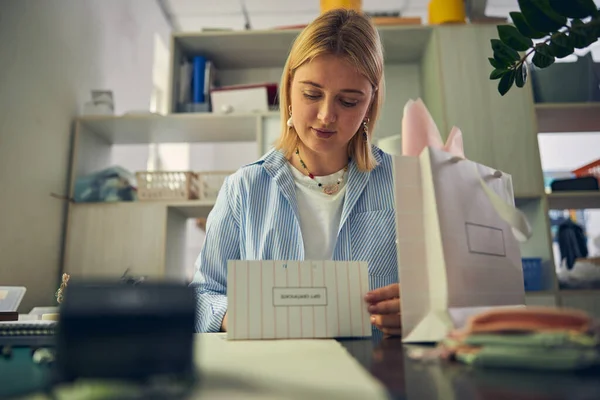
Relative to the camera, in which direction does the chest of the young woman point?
toward the camera

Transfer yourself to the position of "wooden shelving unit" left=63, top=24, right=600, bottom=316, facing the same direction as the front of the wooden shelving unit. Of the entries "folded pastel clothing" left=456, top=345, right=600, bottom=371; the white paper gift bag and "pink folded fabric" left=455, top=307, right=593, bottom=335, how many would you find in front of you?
3

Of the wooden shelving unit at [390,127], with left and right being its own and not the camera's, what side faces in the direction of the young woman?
front

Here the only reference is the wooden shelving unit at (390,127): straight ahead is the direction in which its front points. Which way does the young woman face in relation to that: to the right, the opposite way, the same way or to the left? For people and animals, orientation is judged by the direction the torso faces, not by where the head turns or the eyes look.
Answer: the same way

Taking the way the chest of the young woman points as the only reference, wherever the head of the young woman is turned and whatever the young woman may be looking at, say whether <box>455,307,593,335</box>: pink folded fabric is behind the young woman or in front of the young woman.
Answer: in front

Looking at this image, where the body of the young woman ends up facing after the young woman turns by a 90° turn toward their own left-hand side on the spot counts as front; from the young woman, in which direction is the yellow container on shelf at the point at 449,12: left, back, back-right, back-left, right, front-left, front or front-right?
front-left

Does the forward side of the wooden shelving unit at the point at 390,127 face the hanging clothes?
no

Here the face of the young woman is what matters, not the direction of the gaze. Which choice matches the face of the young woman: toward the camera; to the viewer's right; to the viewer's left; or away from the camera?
toward the camera

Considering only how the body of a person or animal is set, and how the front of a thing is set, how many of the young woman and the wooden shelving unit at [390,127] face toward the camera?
2

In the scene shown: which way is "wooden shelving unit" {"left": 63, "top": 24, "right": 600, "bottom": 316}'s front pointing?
toward the camera

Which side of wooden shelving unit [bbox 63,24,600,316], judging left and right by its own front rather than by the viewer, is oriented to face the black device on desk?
front

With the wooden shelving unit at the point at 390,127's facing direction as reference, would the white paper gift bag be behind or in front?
in front

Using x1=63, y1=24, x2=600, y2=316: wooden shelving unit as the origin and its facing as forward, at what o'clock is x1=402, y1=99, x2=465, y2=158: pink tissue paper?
The pink tissue paper is roughly at 12 o'clock from the wooden shelving unit.

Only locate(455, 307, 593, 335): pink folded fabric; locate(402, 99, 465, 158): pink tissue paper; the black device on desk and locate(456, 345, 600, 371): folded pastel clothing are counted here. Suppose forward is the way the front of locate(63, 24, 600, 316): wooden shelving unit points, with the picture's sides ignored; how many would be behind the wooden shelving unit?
0
